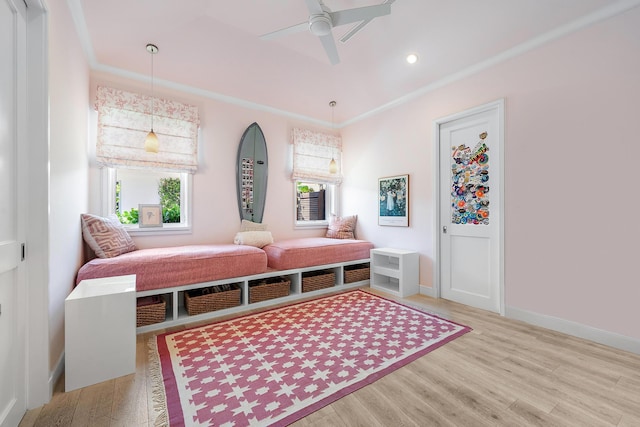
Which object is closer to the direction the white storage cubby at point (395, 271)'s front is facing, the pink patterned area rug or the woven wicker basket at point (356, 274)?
the pink patterned area rug

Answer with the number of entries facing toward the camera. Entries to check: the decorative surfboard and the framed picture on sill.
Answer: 2

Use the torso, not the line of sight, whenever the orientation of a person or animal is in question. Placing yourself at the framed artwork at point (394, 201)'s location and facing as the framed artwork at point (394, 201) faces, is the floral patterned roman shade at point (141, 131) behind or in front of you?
in front

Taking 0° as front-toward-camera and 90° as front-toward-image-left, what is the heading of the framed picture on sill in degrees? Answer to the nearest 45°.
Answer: approximately 0°

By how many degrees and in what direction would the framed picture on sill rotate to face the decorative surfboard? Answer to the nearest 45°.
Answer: approximately 90° to its left

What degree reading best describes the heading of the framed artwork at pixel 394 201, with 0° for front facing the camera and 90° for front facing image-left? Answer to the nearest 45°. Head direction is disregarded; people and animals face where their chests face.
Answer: approximately 45°

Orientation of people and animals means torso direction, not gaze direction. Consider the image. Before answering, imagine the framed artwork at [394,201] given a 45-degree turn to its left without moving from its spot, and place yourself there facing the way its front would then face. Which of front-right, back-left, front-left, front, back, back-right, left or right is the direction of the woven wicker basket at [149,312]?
front-right

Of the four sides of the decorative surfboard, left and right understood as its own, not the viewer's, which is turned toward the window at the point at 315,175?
left

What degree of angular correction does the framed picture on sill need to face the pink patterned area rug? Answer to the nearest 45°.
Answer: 0° — it already faces it

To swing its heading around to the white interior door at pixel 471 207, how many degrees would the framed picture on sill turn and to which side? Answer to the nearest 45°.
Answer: approximately 45° to its left

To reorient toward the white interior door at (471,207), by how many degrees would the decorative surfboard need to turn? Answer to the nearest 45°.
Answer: approximately 45° to its left

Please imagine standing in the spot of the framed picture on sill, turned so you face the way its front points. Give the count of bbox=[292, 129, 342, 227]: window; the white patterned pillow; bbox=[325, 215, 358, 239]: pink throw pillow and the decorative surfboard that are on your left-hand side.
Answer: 4

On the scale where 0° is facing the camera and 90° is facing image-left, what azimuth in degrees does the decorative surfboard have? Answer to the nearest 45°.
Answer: approximately 0°

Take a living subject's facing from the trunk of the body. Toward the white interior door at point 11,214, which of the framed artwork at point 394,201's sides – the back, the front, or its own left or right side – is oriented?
front
